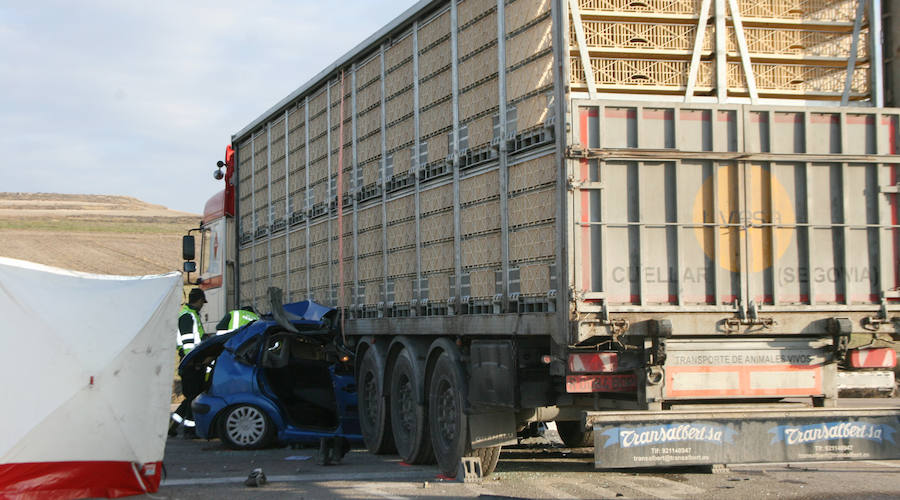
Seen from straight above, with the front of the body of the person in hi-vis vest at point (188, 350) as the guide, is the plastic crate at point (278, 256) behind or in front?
in front

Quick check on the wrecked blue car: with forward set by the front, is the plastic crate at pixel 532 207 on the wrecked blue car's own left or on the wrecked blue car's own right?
on the wrecked blue car's own right

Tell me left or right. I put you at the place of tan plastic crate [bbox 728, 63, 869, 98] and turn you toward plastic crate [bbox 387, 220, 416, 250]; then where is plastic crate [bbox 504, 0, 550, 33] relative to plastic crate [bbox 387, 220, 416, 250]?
left

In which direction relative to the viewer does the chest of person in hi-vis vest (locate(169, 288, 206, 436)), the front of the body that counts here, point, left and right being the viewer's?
facing to the right of the viewer
